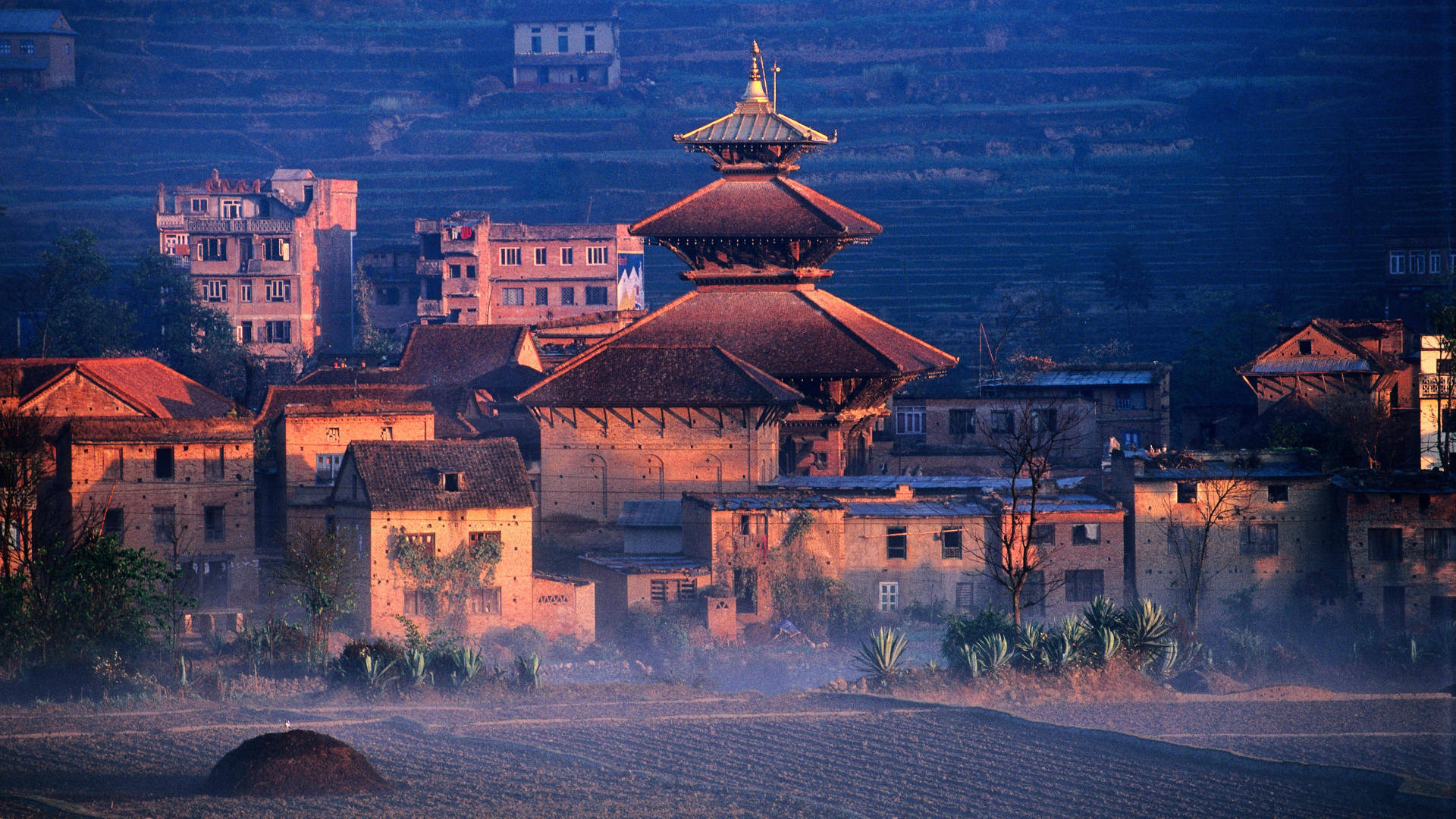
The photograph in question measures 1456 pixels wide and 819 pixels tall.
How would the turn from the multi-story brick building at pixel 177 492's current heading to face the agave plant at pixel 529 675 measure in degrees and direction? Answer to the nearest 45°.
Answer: approximately 45° to its left

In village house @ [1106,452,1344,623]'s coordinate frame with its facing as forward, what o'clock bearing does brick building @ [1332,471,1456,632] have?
The brick building is roughly at 9 o'clock from the village house.

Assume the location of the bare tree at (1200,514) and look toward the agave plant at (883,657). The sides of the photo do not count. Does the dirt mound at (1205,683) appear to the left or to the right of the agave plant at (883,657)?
left

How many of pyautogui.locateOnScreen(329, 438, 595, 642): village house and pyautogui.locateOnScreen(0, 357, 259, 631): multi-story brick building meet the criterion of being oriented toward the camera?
2

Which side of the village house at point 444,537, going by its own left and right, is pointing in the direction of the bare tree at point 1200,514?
left

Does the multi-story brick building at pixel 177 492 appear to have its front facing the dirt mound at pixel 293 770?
yes

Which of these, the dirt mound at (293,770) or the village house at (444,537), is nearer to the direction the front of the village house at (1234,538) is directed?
the dirt mound

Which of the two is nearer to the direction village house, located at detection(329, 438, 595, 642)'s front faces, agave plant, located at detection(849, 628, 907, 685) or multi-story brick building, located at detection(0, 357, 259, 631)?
the agave plant
